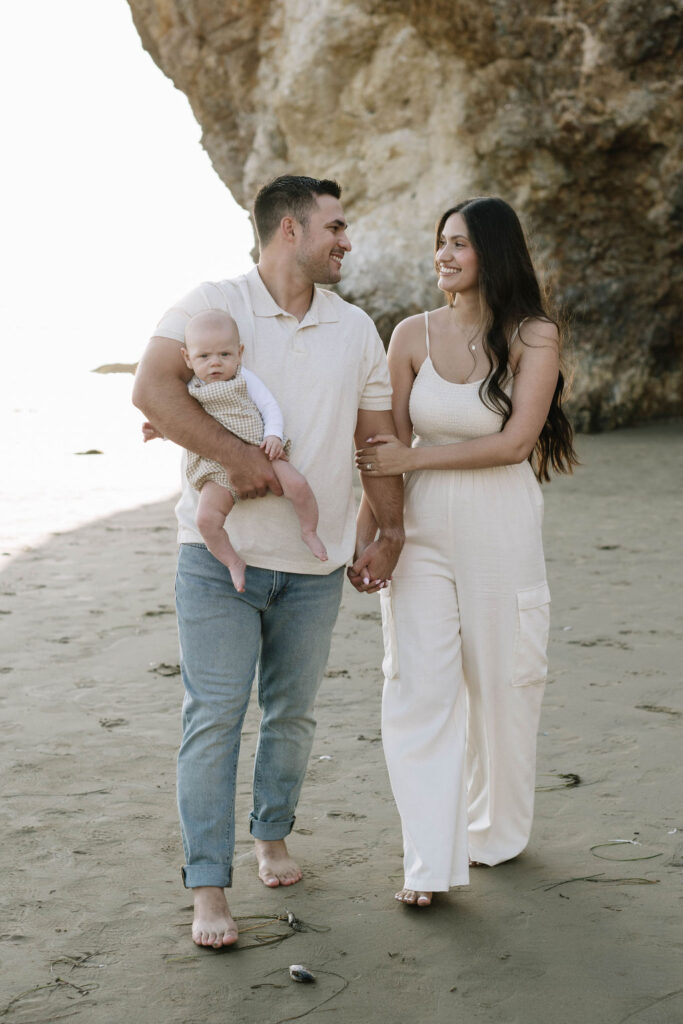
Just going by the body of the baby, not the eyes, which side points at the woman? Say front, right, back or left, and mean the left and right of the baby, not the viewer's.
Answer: left

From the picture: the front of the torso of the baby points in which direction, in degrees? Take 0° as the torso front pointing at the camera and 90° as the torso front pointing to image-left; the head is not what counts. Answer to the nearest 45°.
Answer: approximately 0°
